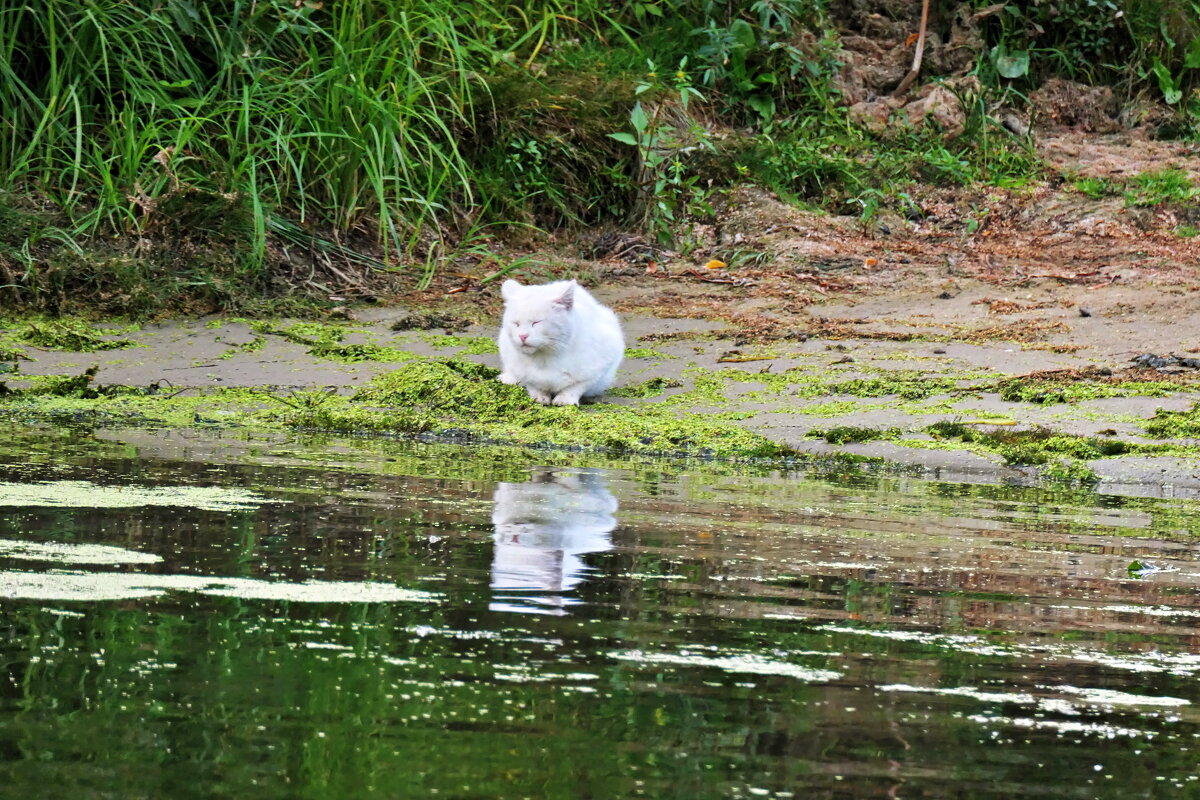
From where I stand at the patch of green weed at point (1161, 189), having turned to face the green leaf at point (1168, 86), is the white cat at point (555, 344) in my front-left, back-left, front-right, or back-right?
back-left

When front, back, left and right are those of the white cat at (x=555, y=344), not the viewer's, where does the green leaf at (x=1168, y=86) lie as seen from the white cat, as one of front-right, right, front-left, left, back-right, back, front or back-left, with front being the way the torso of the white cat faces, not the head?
back

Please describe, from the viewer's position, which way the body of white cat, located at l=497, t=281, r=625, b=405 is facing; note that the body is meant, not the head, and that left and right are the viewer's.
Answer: facing the viewer and to the left of the viewer

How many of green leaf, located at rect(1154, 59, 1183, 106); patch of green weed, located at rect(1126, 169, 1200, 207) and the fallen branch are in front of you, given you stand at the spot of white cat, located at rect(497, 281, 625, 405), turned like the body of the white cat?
0

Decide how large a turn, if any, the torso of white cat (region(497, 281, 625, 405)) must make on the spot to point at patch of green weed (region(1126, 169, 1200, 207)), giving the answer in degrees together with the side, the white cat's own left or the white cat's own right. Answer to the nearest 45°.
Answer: approximately 180°

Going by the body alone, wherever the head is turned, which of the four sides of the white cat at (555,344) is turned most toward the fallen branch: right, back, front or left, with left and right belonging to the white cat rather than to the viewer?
back
